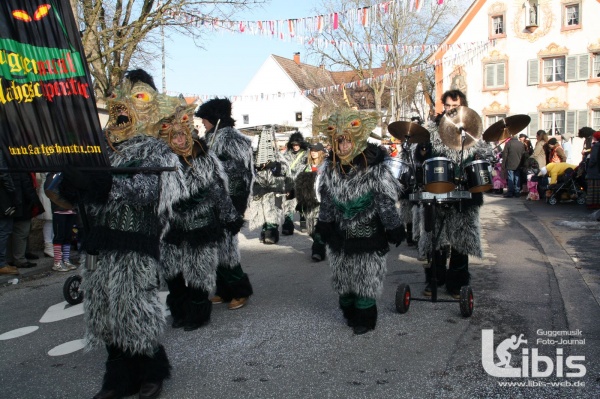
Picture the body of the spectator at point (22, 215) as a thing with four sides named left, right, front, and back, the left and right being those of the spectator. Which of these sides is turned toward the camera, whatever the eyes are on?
right

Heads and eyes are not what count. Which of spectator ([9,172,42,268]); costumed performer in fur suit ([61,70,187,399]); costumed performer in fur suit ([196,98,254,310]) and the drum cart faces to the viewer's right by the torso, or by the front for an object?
the spectator

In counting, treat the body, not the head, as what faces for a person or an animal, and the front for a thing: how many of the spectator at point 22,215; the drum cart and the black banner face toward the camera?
2

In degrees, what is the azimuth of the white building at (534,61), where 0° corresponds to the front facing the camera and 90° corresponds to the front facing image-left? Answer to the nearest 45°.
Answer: approximately 45°

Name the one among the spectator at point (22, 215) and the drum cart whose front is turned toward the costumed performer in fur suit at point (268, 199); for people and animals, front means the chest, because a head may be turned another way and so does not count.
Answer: the spectator

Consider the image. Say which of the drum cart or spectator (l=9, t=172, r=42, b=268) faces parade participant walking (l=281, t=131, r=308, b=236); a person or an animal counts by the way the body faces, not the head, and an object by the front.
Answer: the spectator

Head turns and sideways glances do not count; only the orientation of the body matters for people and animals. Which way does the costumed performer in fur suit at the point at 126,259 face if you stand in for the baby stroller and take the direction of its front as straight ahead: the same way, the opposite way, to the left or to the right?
to the left

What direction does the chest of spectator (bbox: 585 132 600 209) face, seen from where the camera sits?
to the viewer's left

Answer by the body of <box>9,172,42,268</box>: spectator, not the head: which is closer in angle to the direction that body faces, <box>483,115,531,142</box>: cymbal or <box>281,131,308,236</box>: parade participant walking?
the parade participant walking

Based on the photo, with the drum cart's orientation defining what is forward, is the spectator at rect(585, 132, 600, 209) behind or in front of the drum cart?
behind

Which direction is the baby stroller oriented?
to the viewer's left

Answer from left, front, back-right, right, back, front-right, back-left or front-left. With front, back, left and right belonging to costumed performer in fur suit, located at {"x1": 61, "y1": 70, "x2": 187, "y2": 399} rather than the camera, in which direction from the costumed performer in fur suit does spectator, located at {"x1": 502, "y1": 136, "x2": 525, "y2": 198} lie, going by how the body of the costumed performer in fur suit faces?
back
